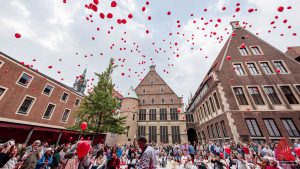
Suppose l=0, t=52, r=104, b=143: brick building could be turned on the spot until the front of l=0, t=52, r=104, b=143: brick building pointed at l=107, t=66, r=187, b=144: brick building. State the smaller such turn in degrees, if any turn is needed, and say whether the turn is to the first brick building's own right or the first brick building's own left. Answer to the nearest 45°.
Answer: approximately 45° to the first brick building's own left

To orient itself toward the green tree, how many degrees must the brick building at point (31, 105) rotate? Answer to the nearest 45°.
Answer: approximately 90° to its left

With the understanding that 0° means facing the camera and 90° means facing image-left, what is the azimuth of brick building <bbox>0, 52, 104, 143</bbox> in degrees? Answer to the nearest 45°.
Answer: approximately 315°

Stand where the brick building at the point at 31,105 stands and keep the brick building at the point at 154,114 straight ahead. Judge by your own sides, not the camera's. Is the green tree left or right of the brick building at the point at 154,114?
right

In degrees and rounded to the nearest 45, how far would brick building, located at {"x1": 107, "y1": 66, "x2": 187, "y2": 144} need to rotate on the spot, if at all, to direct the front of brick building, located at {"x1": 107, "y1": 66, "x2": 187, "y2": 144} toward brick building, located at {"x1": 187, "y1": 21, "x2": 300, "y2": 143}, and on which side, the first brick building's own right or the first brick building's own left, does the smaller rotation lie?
approximately 45° to the first brick building's own left

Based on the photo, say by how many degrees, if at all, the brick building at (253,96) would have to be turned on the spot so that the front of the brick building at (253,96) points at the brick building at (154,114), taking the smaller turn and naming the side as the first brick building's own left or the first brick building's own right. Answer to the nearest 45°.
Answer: approximately 90° to the first brick building's own right

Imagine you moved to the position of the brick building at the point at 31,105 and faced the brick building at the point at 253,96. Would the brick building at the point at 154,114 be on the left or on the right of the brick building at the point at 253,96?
left

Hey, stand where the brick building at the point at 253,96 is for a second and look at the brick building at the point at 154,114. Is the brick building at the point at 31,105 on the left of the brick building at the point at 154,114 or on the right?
left

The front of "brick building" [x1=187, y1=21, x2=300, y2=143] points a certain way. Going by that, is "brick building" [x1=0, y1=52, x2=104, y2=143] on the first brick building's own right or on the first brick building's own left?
on the first brick building's own right

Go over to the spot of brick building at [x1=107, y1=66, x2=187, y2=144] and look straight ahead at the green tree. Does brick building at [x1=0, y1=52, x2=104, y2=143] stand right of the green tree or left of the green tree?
right

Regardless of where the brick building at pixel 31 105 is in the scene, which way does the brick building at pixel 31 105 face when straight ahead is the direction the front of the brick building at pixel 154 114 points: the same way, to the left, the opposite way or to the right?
to the left

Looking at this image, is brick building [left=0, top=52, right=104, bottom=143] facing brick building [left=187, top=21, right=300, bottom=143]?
yes
